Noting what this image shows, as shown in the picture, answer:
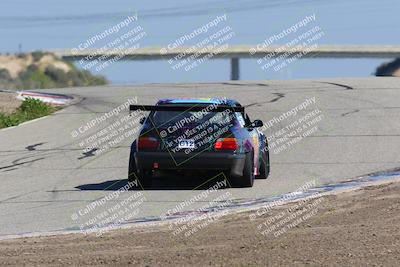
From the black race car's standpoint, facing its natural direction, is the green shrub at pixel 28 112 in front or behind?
in front

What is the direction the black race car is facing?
away from the camera
